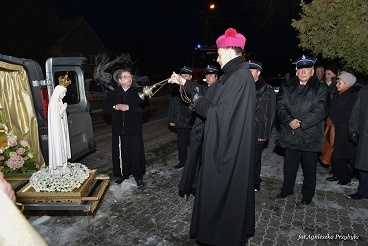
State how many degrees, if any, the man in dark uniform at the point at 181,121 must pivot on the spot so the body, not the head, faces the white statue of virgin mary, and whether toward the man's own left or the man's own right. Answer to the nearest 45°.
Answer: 0° — they already face it

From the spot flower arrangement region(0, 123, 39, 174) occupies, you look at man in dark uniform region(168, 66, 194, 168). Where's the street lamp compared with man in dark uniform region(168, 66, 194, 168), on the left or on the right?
left

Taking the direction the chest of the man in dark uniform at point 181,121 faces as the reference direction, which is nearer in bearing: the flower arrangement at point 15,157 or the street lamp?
the flower arrangement

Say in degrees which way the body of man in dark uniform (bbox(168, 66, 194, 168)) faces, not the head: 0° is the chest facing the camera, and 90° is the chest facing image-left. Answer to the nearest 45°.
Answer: approximately 45°

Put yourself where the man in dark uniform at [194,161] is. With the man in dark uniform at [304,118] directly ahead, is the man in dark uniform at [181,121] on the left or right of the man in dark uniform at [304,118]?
left

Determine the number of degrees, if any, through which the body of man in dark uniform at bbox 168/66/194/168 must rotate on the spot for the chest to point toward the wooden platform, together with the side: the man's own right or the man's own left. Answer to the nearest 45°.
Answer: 0° — they already face it

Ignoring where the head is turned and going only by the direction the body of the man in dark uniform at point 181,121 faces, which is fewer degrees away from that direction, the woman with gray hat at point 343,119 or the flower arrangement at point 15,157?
the flower arrangement

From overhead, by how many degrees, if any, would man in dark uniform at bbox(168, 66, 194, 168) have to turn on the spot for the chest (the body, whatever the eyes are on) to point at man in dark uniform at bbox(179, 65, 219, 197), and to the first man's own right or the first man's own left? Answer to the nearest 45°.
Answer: approximately 45° to the first man's own left

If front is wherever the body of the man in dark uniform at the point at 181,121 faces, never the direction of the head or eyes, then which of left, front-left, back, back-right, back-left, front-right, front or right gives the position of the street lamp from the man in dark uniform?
back-right
